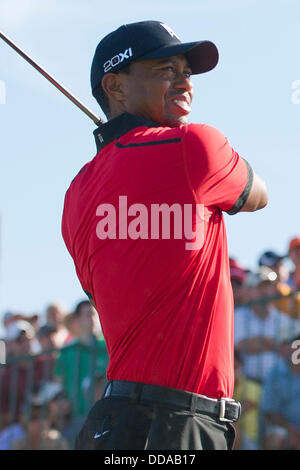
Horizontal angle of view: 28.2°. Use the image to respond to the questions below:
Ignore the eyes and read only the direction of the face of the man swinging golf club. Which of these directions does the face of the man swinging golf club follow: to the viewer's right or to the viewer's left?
to the viewer's right

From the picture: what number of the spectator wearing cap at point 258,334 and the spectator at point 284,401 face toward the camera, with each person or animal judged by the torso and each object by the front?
2

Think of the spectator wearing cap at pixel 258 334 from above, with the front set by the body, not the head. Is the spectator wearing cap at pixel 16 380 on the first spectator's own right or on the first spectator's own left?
on the first spectator's own right

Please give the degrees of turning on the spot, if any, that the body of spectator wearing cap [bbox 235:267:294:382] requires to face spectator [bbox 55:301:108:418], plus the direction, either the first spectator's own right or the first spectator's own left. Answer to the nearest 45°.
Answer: approximately 90° to the first spectator's own right

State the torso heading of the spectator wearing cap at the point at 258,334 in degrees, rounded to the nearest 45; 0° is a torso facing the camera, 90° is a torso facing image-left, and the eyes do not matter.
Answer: approximately 0°

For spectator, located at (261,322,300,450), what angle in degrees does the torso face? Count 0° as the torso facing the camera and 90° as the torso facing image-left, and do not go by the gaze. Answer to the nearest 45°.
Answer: approximately 0°
